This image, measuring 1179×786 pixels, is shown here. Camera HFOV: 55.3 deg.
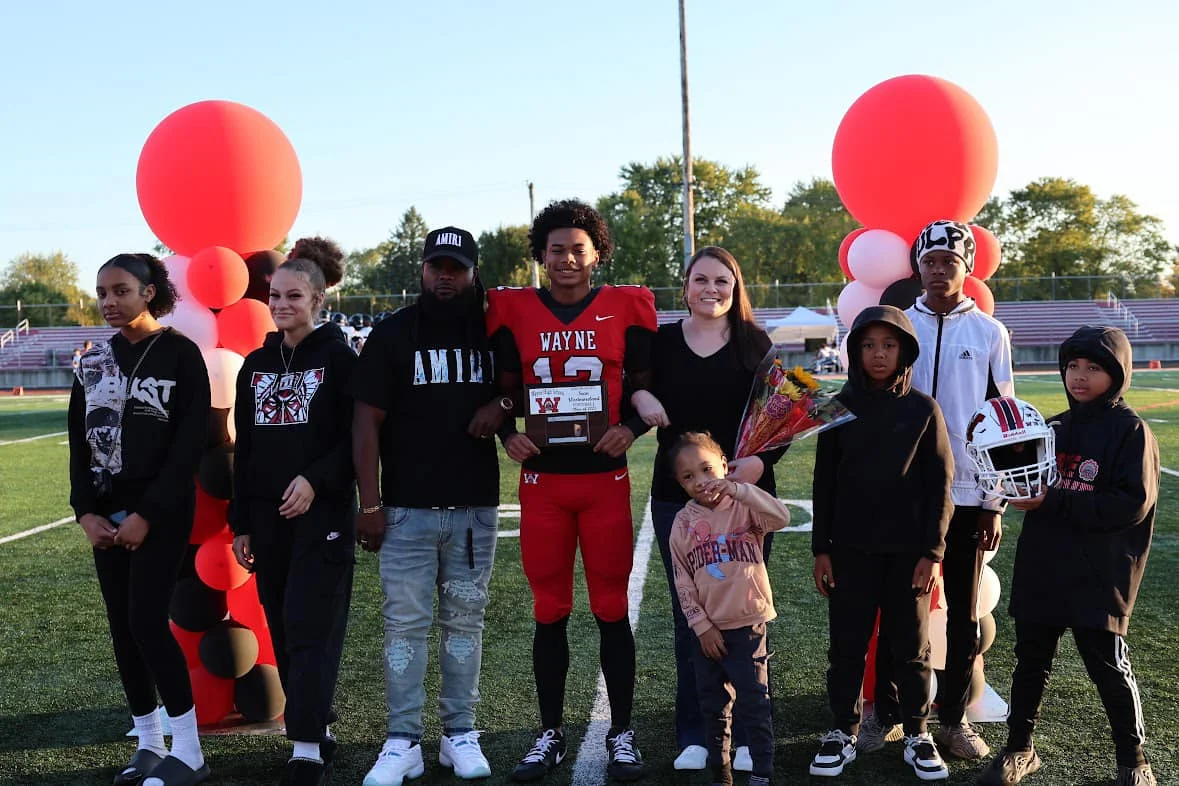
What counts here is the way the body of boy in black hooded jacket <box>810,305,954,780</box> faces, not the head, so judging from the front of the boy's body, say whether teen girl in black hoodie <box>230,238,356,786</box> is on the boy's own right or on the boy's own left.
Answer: on the boy's own right

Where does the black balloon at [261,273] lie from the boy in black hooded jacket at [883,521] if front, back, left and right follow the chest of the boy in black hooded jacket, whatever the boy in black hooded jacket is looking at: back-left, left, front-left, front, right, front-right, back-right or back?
right

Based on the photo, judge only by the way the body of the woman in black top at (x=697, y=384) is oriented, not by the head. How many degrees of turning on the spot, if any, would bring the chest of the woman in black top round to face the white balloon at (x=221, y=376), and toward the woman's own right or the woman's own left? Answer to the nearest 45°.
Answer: approximately 90° to the woman's own right

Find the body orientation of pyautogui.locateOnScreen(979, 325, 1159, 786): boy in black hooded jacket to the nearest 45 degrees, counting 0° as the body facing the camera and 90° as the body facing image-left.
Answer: approximately 45°

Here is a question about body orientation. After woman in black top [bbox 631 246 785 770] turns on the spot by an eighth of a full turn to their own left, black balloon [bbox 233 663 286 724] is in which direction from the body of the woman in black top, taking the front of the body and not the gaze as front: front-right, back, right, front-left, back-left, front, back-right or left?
back-right

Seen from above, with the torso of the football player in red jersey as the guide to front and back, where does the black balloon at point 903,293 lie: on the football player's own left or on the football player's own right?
on the football player's own left

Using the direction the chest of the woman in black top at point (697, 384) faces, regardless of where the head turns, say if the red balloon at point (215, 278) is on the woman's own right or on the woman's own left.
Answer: on the woman's own right

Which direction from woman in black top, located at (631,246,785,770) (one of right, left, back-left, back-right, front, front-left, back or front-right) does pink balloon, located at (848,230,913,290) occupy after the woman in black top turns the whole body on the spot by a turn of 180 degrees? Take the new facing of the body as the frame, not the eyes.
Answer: front-right
